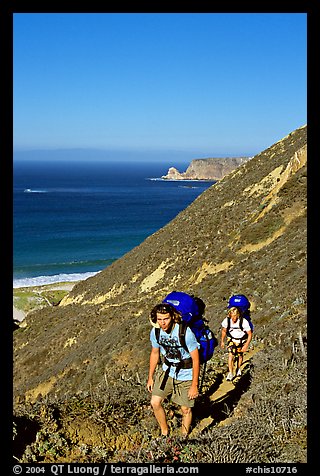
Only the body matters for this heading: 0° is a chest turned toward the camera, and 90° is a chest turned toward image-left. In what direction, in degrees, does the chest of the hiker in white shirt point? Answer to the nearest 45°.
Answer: approximately 0°

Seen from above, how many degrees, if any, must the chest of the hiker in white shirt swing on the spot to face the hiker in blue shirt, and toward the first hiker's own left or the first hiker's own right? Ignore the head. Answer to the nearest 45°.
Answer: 0° — they already face them
